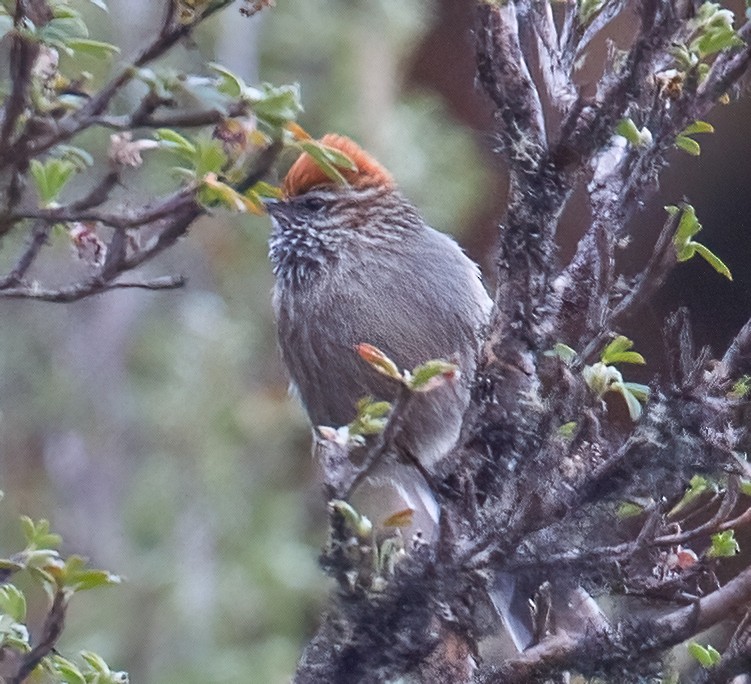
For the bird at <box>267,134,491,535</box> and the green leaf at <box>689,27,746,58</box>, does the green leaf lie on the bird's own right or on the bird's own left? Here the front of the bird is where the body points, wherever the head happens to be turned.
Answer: on the bird's own left

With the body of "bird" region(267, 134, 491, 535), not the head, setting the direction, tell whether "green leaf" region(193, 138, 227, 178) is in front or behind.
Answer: in front

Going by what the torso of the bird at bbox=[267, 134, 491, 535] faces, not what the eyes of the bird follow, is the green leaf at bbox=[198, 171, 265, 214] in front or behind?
in front

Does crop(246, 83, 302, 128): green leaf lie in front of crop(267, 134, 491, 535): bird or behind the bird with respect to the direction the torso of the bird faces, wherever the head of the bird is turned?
in front

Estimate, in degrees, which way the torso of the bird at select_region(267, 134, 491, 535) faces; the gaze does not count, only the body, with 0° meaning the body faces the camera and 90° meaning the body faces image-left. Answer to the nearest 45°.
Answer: approximately 45°

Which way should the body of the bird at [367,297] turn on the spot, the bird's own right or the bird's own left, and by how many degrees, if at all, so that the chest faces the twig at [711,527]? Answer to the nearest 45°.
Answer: approximately 90° to the bird's own left
